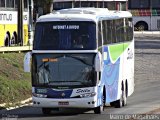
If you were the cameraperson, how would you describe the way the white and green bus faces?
facing the viewer

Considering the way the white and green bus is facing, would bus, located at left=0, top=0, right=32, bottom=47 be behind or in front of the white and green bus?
behind

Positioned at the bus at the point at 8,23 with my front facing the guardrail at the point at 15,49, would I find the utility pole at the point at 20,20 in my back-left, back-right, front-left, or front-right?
front-left

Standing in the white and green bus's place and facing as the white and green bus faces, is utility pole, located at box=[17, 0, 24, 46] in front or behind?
behind

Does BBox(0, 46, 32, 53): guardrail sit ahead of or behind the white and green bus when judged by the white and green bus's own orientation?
behind
